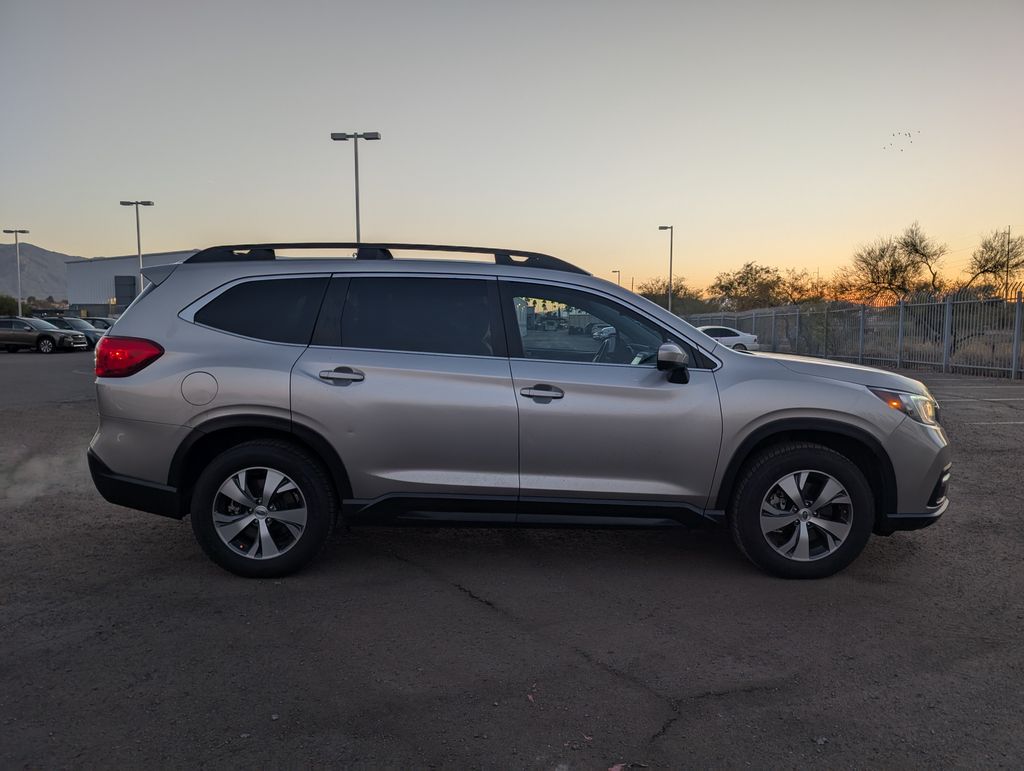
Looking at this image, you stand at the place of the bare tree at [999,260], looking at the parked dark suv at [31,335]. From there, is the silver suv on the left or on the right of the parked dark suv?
left

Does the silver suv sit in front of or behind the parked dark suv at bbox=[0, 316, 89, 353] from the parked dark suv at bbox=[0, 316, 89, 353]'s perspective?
in front

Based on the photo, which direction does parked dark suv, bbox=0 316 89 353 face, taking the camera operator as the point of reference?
facing the viewer and to the right of the viewer

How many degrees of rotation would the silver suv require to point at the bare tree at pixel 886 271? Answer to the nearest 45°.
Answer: approximately 45° to its left

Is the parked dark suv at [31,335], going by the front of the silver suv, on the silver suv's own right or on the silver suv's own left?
on the silver suv's own left

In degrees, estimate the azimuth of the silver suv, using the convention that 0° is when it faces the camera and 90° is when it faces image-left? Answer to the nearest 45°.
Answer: approximately 270°

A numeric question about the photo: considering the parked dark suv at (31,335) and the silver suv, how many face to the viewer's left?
0

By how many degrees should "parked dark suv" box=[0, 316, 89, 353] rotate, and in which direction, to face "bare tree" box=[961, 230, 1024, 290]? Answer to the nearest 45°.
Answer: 0° — it already faces it

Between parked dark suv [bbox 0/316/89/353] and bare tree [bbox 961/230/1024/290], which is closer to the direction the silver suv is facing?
the bare tree
